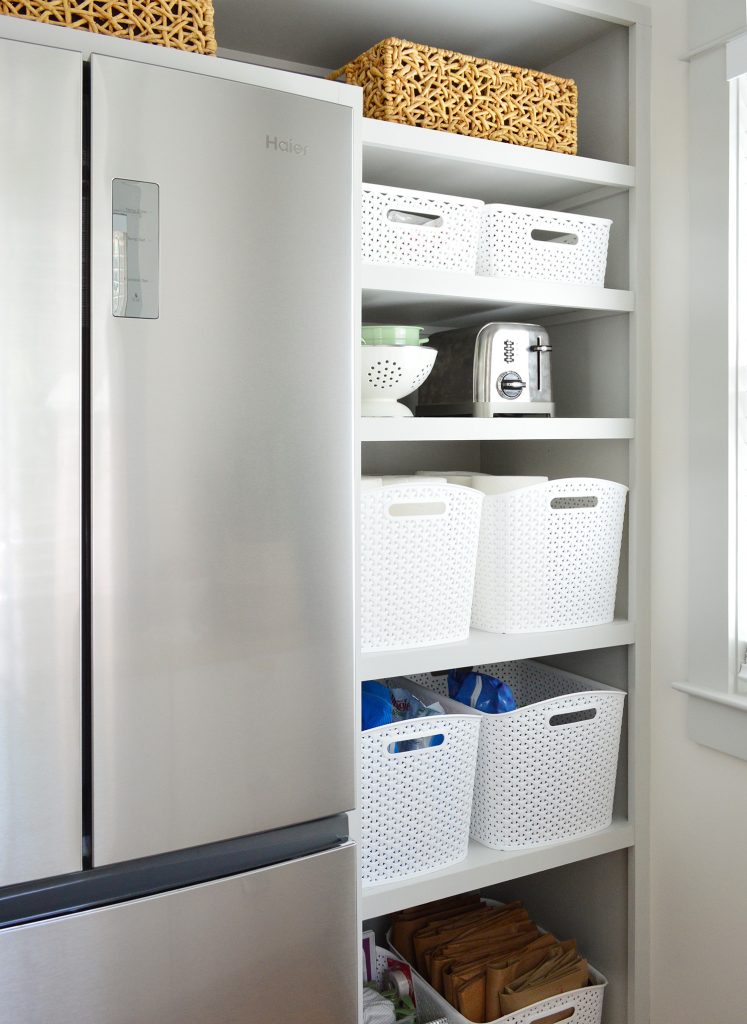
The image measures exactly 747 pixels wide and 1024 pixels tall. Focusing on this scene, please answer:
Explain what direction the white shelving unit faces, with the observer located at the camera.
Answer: facing the viewer and to the right of the viewer

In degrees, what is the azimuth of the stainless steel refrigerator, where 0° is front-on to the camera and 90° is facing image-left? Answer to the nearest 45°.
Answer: approximately 315°

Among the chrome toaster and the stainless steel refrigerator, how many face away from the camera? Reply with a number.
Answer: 0

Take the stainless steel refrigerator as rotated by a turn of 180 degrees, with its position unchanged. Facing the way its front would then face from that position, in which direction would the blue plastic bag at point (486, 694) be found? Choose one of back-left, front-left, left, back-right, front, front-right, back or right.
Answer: right

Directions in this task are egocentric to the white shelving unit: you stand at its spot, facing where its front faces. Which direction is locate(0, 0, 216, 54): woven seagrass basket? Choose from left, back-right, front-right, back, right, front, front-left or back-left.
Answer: right

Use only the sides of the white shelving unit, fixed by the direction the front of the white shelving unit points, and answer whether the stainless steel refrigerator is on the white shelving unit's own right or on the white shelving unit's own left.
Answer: on the white shelving unit's own right
